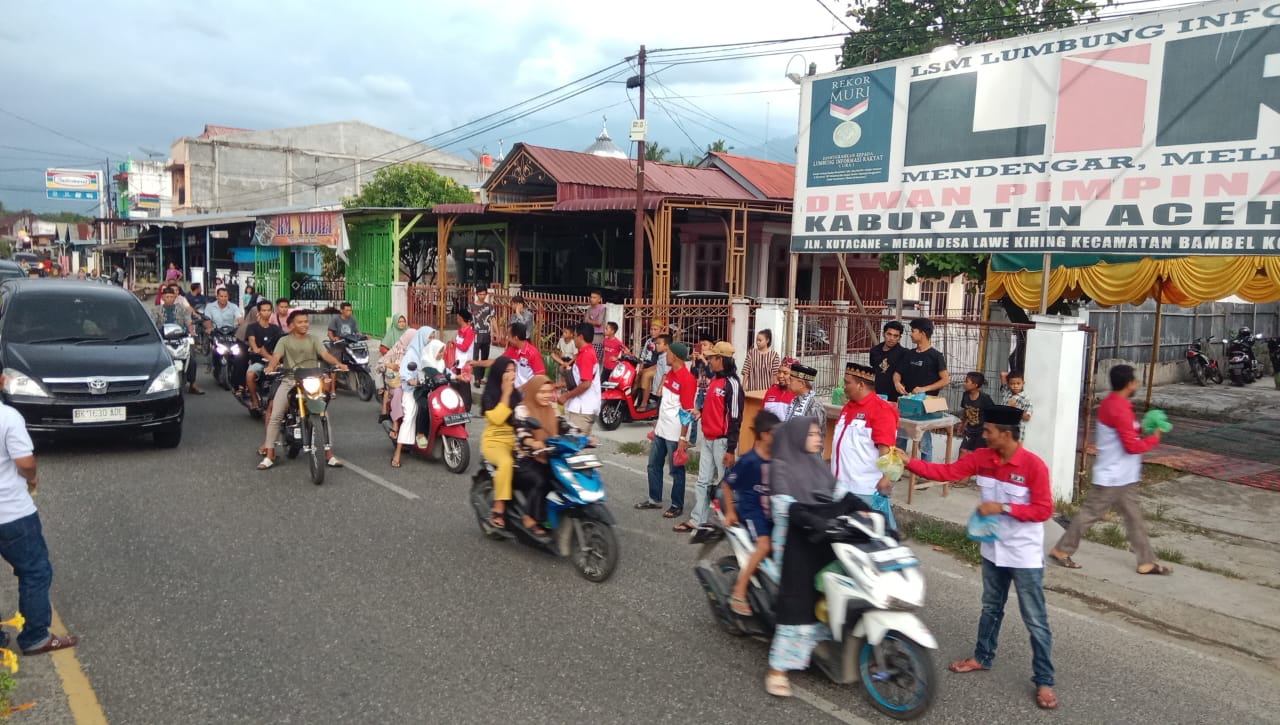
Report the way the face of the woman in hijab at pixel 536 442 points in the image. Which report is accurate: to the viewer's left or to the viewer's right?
to the viewer's right

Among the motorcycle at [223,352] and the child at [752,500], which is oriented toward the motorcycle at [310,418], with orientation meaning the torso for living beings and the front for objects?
the motorcycle at [223,352]

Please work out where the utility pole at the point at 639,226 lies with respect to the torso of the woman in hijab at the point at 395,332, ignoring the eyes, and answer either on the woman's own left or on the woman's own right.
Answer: on the woman's own left

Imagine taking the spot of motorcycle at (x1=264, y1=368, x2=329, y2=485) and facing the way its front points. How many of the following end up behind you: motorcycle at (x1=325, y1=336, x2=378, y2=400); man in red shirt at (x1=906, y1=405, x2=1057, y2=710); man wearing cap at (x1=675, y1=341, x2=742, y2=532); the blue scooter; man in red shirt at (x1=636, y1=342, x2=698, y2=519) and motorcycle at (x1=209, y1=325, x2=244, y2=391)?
2

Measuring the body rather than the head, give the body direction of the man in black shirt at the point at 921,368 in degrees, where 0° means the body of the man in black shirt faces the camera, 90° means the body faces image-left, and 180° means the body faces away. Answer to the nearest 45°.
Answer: approximately 45°

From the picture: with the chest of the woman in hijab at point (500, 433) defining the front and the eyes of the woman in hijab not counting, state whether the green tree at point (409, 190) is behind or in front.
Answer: behind

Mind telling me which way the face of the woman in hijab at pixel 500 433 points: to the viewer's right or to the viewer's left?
to the viewer's right

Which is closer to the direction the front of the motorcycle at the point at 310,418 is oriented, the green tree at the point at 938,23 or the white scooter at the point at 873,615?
the white scooter

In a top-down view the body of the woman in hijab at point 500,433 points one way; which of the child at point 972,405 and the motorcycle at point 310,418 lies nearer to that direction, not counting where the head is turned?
the child

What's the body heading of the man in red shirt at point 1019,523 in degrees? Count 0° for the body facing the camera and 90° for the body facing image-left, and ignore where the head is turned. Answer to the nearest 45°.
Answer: approximately 45°
